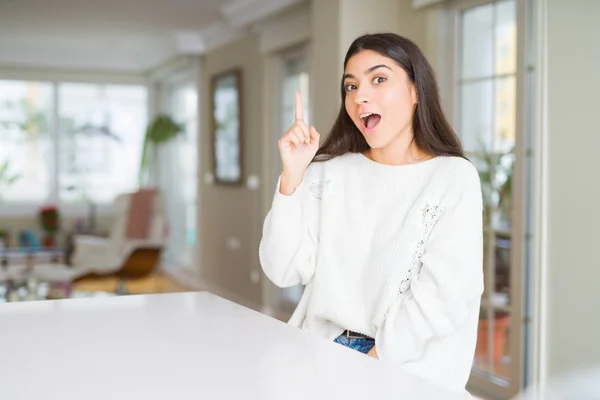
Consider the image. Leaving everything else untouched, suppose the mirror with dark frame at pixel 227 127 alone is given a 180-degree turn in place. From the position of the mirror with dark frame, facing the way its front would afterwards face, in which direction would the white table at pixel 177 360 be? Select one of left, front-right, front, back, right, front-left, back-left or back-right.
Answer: back-right

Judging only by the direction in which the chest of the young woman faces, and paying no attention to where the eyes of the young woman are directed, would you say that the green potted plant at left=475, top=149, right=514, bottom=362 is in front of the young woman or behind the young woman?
behind

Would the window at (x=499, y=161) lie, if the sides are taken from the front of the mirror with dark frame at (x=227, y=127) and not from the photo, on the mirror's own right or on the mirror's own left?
on the mirror's own left

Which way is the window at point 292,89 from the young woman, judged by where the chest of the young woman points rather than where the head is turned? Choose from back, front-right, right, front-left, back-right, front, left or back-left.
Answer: back-right

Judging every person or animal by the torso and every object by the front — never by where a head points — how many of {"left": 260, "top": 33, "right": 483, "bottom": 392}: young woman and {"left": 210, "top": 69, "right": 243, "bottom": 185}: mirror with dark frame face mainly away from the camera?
0

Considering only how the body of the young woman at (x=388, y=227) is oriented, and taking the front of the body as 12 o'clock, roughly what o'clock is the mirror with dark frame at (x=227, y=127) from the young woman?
The mirror with dark frame is roughly at 4 o'clock from the young woman.

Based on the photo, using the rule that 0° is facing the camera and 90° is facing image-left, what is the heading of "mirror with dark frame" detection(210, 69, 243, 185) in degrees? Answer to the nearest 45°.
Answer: approximately 45°
